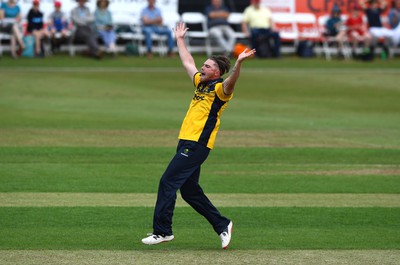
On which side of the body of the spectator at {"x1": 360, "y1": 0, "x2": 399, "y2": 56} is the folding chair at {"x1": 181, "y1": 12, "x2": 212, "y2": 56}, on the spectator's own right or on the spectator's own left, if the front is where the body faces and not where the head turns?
on the spectator's own right

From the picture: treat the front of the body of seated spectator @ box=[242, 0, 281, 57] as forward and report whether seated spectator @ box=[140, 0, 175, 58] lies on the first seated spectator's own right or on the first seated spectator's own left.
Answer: on the first seated spectator's own right

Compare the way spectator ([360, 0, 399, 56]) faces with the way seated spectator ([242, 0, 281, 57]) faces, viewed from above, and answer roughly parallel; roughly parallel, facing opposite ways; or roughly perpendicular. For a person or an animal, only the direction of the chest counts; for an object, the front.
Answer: roughly parallel

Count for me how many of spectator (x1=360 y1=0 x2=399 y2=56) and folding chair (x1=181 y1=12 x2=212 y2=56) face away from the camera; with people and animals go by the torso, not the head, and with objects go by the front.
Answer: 0

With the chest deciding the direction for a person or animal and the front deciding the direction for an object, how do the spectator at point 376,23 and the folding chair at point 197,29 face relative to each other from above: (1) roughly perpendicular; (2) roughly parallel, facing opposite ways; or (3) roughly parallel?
roughly parallel

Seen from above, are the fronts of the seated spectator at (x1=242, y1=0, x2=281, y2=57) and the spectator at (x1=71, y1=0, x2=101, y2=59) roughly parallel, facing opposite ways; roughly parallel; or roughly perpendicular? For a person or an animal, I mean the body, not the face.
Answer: roughly parallel

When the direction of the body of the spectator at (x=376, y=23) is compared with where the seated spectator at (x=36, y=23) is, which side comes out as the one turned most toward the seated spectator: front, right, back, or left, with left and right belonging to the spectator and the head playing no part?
right

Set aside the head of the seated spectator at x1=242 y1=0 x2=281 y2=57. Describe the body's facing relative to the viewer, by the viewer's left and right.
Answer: facing the viewer and to the right of the viewer

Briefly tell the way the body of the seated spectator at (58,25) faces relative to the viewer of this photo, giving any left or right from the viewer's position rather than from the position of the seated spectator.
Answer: facing the viewer

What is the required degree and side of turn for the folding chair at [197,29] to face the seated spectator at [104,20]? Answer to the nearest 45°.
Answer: approximately 90° to its right

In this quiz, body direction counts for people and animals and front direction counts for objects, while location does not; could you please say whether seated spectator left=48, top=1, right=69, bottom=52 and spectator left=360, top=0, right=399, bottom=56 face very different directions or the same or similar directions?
same or similar directions

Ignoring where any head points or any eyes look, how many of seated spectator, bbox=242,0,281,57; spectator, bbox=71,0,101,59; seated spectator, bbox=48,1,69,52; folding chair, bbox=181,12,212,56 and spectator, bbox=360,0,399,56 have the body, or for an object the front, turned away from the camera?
0

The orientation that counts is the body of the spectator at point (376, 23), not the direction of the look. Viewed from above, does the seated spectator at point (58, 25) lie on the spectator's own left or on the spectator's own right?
on the spectator's own right
